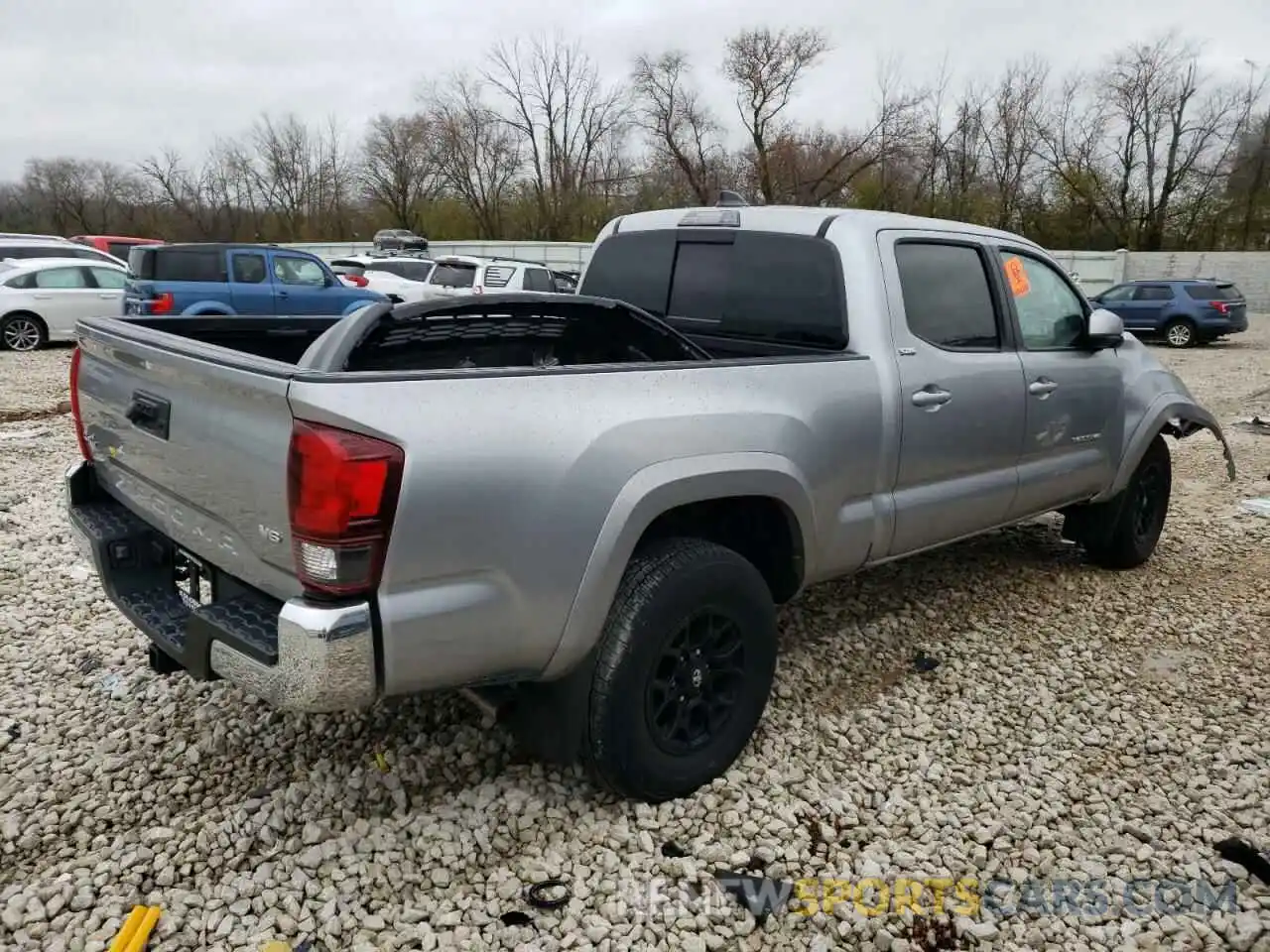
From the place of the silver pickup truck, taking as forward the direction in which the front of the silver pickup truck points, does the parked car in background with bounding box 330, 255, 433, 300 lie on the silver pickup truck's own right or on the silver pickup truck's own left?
on the silver pickup truck's own left

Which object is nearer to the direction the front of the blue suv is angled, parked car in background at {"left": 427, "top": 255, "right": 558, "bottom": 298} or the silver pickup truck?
the parked car in background

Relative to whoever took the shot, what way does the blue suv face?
facing to the right of the viewer

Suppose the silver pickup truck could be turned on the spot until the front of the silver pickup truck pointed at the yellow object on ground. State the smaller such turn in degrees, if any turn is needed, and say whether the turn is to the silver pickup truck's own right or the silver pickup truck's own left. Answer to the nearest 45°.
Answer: approximately 180°

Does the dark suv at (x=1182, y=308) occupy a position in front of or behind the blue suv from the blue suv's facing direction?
in front

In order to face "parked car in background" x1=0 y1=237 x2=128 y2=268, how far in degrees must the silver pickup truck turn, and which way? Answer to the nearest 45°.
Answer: approximately 90° to its left

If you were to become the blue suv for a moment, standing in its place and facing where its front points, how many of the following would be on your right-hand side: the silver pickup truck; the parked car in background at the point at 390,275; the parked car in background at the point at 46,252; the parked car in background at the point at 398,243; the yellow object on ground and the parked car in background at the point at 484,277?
2

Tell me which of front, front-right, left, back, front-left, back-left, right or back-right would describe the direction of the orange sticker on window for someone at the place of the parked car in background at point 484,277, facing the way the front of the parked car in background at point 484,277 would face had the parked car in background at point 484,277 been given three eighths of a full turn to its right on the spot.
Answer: front

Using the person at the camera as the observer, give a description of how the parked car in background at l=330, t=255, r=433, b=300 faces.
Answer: facing away from the viewer and to the right of the viewer

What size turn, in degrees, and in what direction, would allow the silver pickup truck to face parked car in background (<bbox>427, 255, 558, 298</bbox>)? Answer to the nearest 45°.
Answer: approximately 45° to its left
